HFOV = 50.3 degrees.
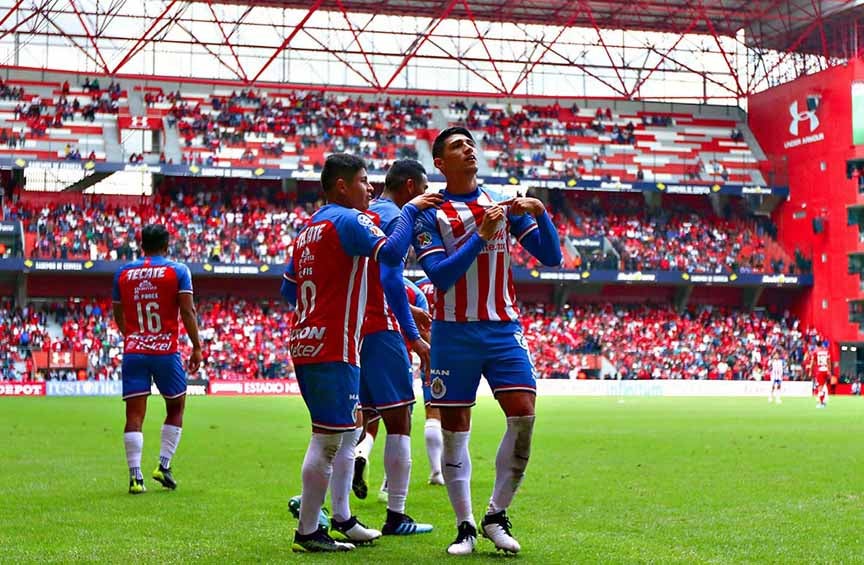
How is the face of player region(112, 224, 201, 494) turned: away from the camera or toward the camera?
away from the camera

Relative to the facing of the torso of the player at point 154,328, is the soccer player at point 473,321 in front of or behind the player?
behind

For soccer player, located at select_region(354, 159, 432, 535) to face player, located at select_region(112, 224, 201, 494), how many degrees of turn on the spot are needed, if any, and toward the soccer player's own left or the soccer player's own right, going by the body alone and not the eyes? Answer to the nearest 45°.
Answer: approximately 135° to the soccer player's own left

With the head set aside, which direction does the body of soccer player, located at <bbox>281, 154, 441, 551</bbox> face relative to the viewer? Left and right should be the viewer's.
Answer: facing away from the viewer and to the right of the viewer

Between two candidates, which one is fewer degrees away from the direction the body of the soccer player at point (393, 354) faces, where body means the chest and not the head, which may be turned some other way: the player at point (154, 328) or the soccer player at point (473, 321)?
the soccer player

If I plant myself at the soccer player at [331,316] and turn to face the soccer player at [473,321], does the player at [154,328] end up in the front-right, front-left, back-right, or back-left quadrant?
back-left

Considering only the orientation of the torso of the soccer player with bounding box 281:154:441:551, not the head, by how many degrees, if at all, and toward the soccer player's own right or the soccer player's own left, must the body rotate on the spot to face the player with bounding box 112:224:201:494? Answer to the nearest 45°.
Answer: approximately 90° to the soccer player's own left

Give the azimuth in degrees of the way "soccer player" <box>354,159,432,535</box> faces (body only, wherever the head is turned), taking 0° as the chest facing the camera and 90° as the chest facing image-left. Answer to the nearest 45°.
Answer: approximately 270°

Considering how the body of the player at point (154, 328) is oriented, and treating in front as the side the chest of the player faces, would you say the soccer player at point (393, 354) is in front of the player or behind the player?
behind

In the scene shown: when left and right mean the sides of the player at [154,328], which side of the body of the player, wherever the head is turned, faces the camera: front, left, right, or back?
back

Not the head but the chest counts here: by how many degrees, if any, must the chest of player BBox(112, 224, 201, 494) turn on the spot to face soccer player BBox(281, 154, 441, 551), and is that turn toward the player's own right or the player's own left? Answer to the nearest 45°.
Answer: approximately 180°
